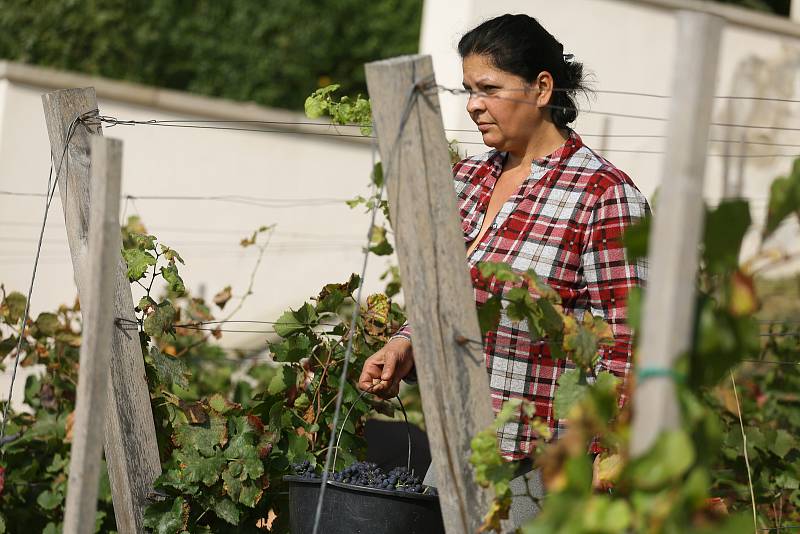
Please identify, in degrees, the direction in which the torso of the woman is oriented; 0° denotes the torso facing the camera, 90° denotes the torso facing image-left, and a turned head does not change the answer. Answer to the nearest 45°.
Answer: approximately 45°

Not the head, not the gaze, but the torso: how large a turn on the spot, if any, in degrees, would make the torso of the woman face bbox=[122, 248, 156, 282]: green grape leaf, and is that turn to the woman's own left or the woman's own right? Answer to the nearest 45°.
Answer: approximately 45° to the woman's own right

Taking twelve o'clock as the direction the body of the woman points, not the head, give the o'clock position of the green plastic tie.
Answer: The green plastic tie is roughly at 10 o'clock from the woman.

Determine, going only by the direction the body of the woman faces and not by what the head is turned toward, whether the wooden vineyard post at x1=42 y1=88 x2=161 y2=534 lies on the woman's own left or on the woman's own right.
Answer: on the woman's own right

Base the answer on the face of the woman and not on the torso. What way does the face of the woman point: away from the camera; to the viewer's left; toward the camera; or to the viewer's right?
to the viewer's left
